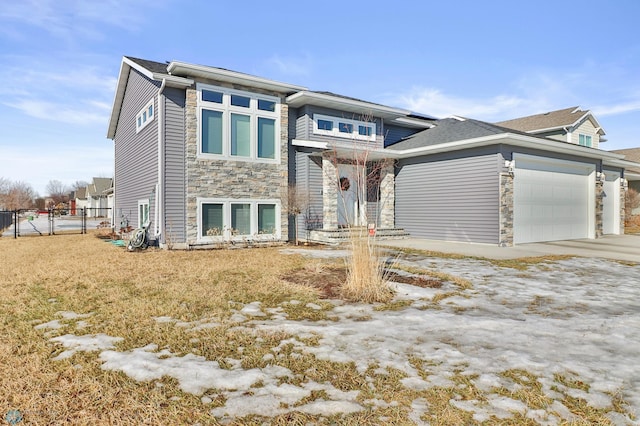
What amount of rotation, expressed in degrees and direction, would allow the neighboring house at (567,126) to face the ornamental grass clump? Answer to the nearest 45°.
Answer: approximately 45° to its right

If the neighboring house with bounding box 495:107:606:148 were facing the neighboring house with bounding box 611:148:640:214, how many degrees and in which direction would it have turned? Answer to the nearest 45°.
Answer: approximately 90° to its left

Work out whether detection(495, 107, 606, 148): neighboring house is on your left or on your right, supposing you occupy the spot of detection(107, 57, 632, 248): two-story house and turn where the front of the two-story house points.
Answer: on your left

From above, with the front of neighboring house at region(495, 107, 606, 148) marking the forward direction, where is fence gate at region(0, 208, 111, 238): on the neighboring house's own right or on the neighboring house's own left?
on the neighboring house's own right

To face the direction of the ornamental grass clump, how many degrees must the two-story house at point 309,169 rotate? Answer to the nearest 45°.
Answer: approximately 45° to its right

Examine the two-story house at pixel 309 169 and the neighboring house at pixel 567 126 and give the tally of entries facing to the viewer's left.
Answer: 0

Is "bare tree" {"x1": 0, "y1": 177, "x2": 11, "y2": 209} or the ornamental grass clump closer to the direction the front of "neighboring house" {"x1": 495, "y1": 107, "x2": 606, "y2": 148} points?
the ornamental grass clump

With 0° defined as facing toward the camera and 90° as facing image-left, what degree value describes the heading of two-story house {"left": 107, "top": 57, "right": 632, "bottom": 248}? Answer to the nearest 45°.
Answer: approximately 315°

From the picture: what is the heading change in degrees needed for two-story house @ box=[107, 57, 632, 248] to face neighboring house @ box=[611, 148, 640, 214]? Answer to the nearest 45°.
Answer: approximately 90° to its left

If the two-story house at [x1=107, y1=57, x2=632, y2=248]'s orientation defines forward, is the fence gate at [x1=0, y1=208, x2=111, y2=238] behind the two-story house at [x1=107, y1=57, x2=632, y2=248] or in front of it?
behind

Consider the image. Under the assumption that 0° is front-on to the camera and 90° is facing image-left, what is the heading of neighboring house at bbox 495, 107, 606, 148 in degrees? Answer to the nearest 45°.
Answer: approximately 315°
